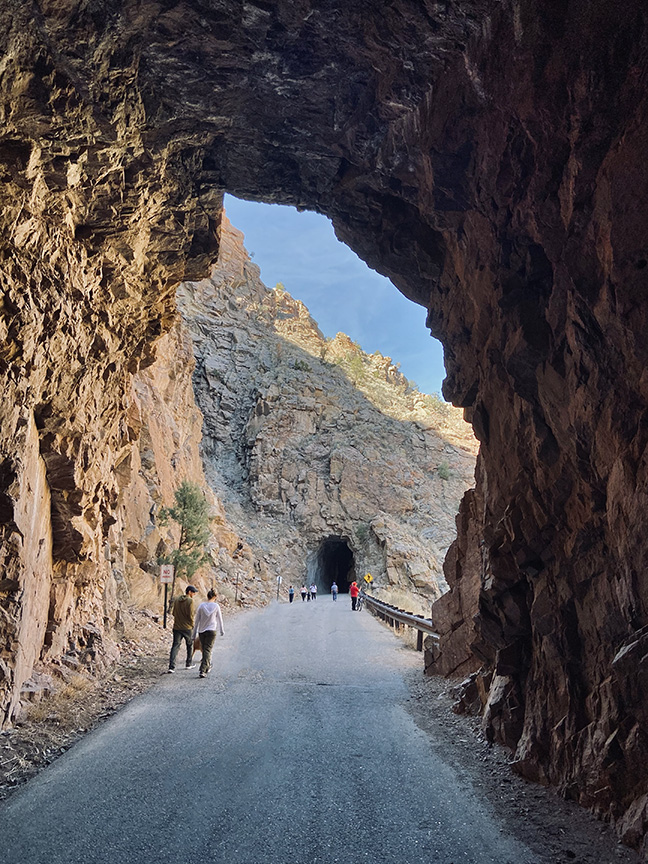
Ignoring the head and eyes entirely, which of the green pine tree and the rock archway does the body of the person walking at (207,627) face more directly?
the green pine tree

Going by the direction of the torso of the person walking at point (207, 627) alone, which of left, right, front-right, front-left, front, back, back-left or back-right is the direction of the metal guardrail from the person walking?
front-right

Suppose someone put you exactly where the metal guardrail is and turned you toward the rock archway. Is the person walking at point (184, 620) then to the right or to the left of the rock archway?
right

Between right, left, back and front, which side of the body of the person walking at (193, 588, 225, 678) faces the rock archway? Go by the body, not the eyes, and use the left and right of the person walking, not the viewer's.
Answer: back

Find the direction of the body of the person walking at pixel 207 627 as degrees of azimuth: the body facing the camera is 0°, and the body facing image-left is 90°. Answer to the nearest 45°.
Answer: approximately 180°
